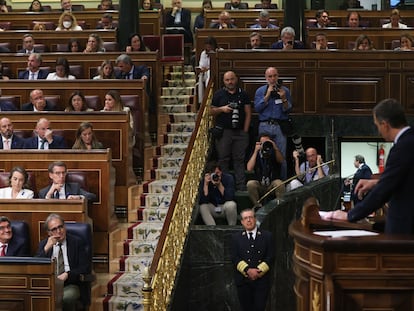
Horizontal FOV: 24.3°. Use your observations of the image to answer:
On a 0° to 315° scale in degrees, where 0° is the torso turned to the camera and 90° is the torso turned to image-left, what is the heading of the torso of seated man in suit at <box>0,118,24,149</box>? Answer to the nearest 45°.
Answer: approximately 0°

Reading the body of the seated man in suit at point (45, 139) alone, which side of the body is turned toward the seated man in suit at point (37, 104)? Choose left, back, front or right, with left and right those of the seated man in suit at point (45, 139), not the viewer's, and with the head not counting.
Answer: back

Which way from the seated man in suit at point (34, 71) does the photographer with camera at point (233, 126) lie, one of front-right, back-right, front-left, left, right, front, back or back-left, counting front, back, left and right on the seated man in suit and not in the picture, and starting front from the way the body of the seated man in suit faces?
front-left

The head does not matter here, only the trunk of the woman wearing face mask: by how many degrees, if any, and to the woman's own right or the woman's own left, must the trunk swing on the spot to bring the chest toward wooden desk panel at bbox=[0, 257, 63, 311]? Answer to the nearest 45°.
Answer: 0° — they already face it

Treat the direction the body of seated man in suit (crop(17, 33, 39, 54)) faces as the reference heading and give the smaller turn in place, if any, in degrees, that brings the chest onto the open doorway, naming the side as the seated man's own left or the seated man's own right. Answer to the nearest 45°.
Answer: approximately 90° to the seated man's own left

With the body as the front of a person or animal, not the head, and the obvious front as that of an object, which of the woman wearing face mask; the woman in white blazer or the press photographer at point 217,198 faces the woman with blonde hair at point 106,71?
the woman wearing face mask

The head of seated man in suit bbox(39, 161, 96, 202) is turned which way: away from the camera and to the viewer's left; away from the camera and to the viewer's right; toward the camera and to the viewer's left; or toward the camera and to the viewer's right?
toward the camera and to the viewer's right

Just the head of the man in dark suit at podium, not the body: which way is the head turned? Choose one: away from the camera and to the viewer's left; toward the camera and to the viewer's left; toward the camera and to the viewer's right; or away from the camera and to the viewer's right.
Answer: away from the camera and to the viewer's left
